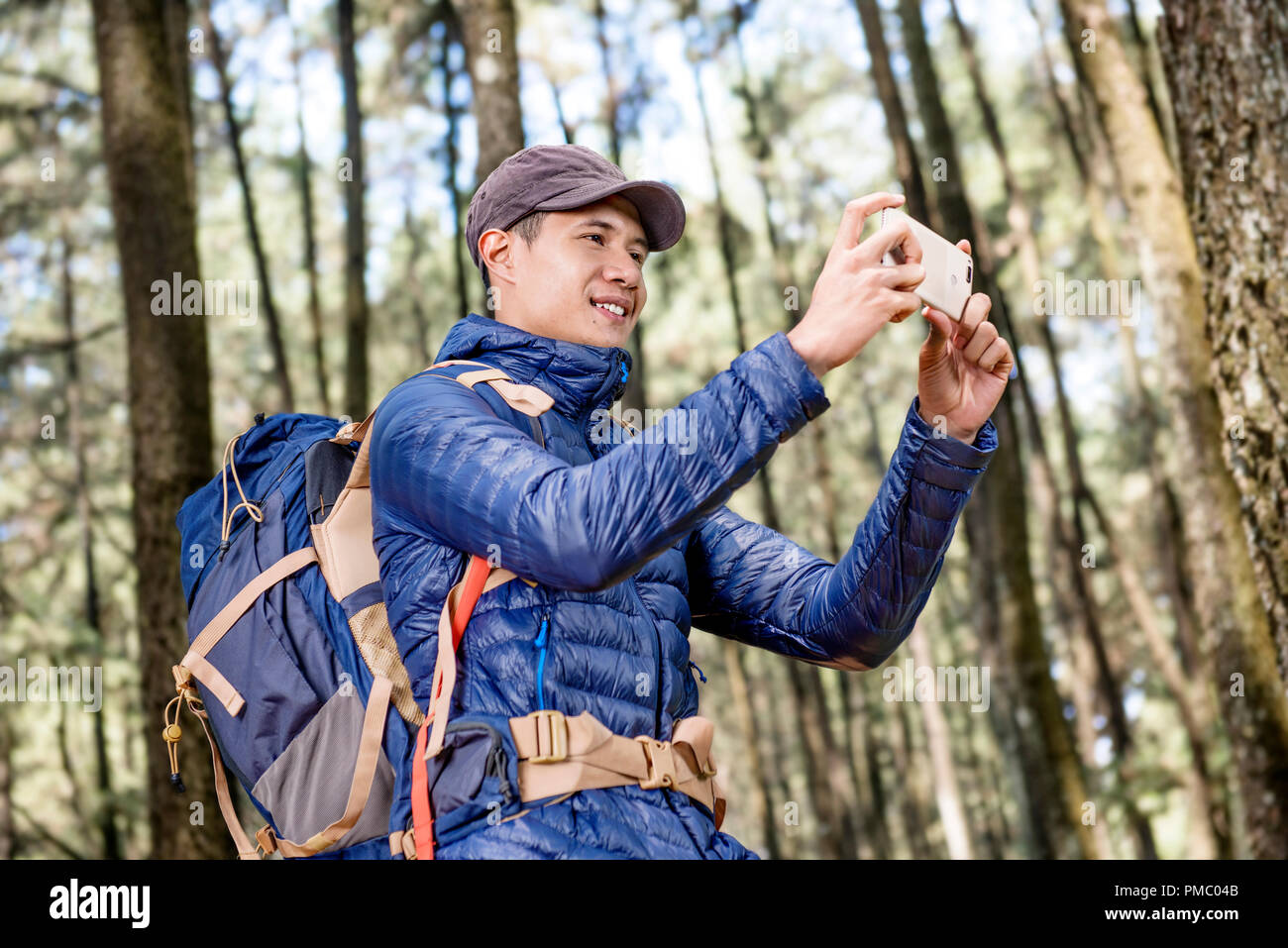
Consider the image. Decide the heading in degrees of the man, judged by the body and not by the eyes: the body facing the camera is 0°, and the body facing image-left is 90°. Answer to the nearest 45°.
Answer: approximately 315°

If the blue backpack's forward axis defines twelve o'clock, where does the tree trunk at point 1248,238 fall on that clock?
The tree trunk is roughly at 5 o'clock from the blue backpack.

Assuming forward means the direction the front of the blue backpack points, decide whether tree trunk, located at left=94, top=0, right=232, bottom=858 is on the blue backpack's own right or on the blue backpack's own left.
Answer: on the blue backpack's own right

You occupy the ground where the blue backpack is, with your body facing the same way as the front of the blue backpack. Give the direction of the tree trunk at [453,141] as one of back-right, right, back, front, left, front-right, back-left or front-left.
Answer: right

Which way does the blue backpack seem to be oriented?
to the viewer's left

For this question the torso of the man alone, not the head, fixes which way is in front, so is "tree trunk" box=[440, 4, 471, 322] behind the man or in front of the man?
behind

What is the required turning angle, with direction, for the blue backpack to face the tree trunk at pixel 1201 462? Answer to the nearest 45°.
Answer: approximately 135° to its right
